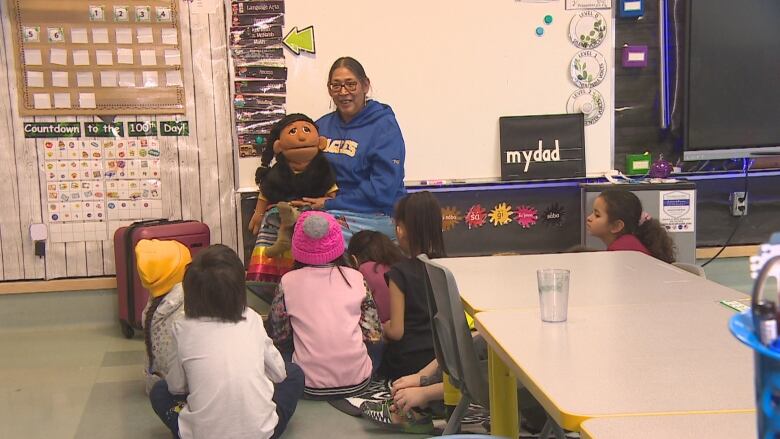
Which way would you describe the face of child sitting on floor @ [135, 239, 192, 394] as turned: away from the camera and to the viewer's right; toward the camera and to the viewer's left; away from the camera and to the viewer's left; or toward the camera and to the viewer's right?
away from the camera and to the viewer's right

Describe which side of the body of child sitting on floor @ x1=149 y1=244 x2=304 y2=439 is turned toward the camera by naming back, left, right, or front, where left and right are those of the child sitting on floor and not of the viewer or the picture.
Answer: back

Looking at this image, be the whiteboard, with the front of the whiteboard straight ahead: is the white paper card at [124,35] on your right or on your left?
on your right

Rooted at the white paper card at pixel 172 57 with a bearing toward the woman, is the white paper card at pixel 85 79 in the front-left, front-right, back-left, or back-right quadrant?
back-right

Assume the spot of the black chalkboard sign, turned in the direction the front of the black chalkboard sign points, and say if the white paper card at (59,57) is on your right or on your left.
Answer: on your right

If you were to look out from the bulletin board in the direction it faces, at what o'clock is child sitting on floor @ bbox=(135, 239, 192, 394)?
The child sitting on floor is roughly at 12 o'clock from the bulletin board.

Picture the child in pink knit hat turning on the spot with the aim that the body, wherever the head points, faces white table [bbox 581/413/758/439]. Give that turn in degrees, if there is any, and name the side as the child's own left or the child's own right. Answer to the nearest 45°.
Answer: approximately 180°

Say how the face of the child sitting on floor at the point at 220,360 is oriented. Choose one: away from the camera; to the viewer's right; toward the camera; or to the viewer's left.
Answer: away from the camera

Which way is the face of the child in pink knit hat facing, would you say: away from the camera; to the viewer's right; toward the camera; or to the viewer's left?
away from the camera

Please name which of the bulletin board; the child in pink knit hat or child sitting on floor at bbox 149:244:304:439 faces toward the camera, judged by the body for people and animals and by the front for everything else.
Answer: the bulletin board

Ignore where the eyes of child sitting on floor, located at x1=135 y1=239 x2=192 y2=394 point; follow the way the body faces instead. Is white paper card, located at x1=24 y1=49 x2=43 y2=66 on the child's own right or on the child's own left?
on the child's own left

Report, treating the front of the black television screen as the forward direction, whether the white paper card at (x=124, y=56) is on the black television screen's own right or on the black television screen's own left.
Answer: on the black television screen's own right

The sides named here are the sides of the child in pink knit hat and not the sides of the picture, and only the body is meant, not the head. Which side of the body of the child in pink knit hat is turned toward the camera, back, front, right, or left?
back
